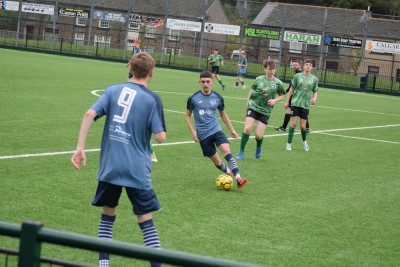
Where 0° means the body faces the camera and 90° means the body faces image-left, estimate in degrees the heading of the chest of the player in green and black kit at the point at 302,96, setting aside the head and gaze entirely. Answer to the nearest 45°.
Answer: approximately 0°

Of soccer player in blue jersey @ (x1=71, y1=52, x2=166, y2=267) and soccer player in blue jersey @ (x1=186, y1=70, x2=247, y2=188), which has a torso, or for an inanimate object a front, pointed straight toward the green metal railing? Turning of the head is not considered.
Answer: soccer player in blue jersey @ (x1=186, y1=70, x2=247, y2=188)

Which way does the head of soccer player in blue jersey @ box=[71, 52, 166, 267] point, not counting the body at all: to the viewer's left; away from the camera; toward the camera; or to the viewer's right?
away from the camera

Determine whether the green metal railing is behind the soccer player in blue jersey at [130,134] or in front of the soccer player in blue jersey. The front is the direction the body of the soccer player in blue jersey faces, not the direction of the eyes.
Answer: behind

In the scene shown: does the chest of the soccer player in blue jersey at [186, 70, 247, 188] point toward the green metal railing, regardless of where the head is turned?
yes

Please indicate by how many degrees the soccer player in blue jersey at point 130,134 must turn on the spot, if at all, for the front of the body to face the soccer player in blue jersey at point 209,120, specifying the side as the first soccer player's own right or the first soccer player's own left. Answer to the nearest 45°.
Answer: approximately 45° to the first soccer player's own left

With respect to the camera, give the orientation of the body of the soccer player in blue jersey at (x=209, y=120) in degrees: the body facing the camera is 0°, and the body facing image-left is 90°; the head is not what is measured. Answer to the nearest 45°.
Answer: approximately 0°

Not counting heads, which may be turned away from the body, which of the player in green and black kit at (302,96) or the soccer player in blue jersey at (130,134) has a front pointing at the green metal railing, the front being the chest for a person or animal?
the player in green and black kit

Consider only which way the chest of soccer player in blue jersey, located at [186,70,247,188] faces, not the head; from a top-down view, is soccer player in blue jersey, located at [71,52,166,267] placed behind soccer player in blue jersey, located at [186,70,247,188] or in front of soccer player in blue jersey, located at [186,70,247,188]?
in front

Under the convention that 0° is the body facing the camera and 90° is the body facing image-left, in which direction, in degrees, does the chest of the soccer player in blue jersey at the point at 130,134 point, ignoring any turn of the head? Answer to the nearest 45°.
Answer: approximately 225°
